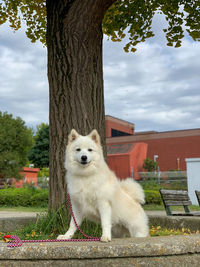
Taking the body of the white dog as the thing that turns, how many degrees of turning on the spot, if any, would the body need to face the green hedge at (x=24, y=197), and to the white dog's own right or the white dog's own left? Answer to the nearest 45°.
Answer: approximately 135° to the white dog's own right

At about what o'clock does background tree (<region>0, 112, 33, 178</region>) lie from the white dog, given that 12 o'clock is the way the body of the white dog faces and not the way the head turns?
The background tree is roughly at 4 o'clock from the white dog.

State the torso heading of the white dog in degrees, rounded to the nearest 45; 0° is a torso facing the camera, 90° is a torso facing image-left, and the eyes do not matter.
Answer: approximately 45°

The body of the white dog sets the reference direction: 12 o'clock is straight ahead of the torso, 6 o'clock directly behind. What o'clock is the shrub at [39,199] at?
The shrub is roughly at 4 o'clock from the white dog.
